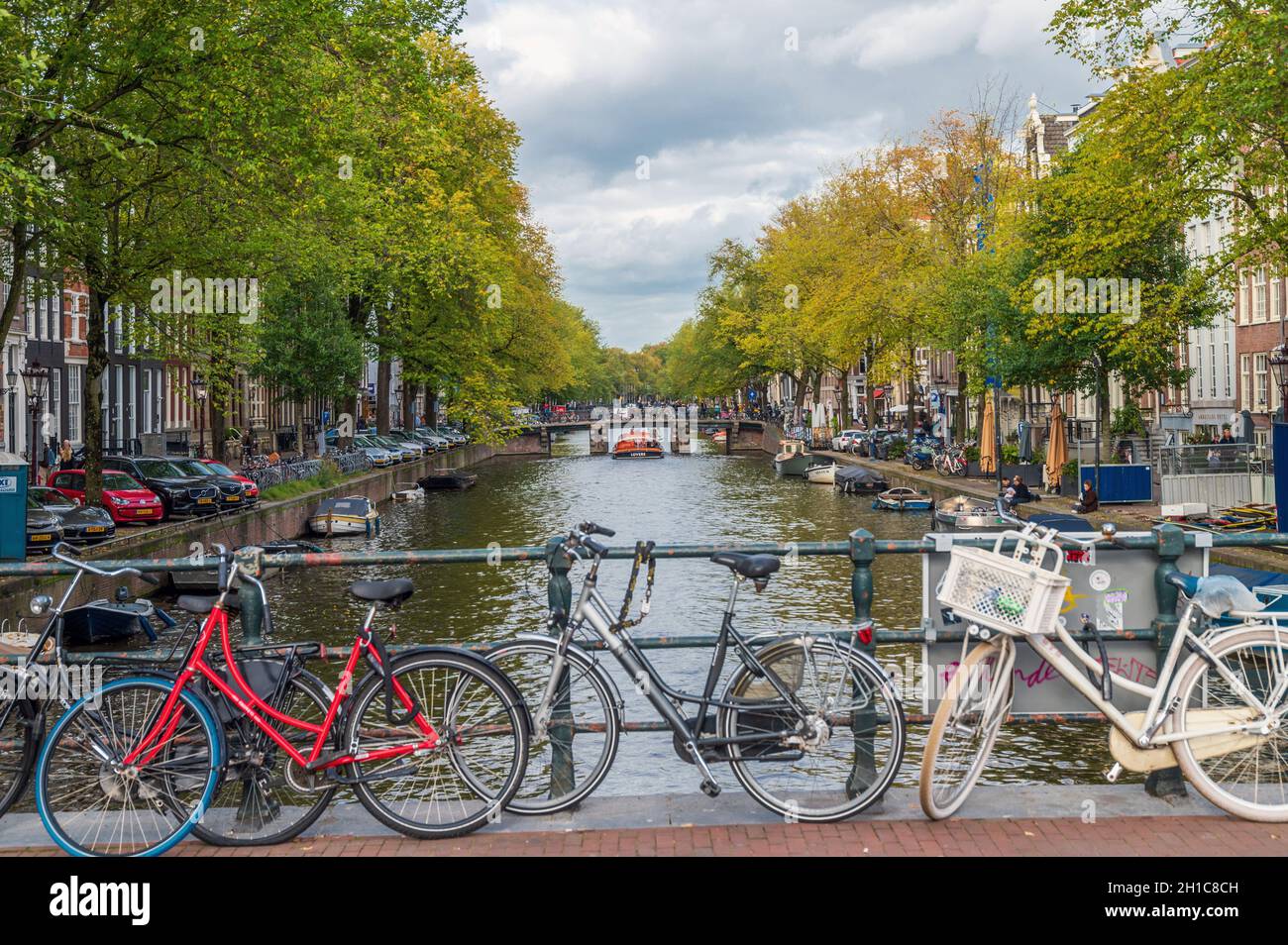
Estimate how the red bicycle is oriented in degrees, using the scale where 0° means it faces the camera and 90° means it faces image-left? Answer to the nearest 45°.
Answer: approximately 90°

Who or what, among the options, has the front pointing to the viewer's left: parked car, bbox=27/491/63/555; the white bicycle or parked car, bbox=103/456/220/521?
the white bicycle

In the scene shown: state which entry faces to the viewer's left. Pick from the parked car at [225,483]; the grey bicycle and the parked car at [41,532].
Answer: the grey bicycle

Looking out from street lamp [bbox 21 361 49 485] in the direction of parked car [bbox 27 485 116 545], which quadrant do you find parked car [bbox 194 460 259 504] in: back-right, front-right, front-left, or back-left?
front-left

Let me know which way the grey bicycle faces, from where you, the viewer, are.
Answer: facing to the left of the viewer

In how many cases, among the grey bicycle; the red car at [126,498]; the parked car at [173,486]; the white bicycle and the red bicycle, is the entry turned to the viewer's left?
3

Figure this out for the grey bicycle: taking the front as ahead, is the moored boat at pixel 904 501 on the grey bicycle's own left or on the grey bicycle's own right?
on the grey bicycle's own right

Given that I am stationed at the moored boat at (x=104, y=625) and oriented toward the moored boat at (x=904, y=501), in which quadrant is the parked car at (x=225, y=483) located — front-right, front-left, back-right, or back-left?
front-left

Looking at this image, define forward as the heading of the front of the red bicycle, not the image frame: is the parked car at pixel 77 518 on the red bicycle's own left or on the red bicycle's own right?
on the red bicycle's own right

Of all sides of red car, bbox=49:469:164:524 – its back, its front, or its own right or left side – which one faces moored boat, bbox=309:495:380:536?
left

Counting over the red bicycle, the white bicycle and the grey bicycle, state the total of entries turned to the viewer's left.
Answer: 3
